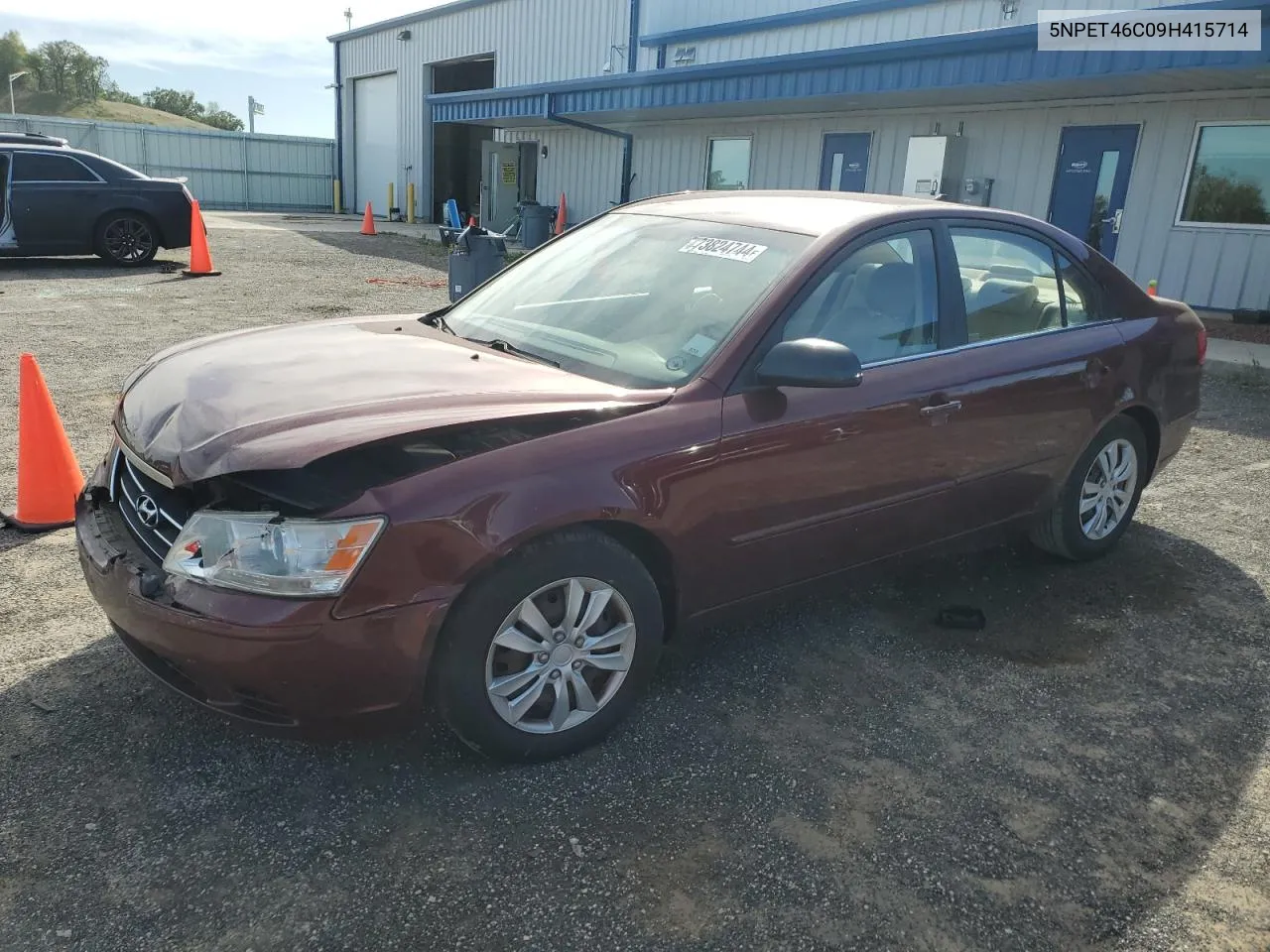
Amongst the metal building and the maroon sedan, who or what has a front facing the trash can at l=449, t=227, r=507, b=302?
the metal building

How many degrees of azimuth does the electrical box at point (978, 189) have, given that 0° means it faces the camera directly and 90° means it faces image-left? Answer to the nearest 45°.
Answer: approximately 45°

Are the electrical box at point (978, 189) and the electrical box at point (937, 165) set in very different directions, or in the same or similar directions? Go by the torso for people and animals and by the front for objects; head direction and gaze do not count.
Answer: same or similar directions

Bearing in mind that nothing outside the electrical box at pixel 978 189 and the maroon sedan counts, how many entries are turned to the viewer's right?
0

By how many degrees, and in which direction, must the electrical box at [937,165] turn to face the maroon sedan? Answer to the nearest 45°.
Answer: approximately 45° to its left

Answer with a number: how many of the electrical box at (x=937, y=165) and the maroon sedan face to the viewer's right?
0

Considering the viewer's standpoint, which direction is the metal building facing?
facing the viewer and to the left of the viewer

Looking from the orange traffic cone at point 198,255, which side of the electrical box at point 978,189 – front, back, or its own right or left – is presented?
front

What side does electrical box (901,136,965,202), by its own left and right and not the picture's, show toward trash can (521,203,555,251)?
right

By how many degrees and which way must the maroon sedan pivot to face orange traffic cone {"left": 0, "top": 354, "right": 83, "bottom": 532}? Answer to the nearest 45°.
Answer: approximately 90° to its right

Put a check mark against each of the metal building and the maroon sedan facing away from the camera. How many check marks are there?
0

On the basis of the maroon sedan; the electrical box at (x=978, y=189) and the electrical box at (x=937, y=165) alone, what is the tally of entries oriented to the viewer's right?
0

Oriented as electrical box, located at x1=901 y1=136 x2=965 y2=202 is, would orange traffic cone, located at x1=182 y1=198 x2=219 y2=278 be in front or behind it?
in front

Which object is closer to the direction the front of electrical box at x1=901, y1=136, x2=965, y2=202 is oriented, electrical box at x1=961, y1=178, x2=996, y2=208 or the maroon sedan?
the maroon sedan

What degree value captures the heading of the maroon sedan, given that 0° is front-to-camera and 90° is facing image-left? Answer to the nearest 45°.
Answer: approximately 45°
